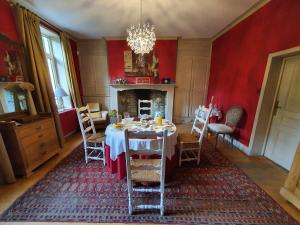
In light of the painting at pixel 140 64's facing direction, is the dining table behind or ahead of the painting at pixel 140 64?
ahead

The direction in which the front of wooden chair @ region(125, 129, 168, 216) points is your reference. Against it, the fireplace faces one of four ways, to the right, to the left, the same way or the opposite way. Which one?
the opposite way

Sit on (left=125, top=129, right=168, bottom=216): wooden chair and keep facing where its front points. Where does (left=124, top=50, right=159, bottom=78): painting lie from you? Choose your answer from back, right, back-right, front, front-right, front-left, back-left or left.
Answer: front

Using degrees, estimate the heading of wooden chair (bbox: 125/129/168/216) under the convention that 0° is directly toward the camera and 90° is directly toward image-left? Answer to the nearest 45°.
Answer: approximately 180°

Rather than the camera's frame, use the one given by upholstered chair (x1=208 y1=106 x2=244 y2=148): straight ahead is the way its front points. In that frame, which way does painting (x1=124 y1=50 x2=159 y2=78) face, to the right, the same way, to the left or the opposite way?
to the left

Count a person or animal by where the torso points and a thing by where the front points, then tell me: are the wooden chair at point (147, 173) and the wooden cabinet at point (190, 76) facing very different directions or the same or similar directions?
very different directions

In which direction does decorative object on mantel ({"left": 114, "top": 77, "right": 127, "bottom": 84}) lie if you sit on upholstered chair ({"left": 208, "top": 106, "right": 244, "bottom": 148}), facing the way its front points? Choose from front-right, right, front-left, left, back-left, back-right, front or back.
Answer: front-right

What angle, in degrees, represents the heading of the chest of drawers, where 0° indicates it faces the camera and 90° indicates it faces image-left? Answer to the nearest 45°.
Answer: approximately 315°

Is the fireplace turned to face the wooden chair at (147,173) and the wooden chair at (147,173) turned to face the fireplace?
yes

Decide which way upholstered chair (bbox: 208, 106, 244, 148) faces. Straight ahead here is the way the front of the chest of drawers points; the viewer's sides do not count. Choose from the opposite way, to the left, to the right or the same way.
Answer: the opposite way

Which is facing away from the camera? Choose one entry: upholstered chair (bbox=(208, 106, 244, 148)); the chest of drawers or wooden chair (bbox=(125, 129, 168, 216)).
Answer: wooden chair (bbox=(125, 129, 168, 216))

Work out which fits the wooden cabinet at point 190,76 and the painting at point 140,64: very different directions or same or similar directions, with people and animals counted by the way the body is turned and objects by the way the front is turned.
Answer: same or similar directions

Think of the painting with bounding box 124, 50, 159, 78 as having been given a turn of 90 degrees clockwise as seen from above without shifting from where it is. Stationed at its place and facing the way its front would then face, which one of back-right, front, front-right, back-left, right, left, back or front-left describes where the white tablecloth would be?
left

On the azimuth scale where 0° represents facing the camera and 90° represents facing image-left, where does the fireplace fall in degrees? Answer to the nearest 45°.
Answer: approximately 0°

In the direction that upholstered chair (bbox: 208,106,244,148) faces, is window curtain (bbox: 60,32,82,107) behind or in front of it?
in front

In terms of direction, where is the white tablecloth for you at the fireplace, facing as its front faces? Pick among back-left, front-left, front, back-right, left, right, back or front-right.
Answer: front

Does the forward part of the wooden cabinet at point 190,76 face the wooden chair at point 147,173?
yes

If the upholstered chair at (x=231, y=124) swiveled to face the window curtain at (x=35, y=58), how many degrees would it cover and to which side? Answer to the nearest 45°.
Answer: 0° — it already faces it
